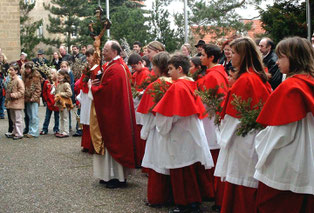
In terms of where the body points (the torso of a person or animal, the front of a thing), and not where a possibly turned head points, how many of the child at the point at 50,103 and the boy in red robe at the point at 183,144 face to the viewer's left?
1

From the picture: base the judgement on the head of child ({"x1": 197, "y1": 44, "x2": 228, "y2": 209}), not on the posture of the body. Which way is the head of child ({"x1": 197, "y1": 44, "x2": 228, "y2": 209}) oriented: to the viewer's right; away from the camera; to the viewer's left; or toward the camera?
to the viewer's left

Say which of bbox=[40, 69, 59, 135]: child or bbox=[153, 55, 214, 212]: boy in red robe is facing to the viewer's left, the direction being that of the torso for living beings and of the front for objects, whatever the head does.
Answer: the boy in red robe

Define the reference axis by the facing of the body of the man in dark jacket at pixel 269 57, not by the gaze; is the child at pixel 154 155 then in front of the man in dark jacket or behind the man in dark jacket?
in front

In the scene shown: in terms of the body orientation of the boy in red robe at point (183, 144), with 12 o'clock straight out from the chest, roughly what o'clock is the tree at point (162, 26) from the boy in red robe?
The tree is roughly at 3 o'clock from the boy in red robe.

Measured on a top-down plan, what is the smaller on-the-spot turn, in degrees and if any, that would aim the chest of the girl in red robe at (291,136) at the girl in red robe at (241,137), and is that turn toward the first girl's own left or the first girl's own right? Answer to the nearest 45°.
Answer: approximately 45° to the first girl's own right

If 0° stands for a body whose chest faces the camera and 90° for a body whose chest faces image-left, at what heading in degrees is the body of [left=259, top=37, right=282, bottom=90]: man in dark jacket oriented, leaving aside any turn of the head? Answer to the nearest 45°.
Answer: approximately 45°

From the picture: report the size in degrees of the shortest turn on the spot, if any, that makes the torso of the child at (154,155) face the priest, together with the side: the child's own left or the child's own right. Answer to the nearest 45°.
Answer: approximately 45° to the child's own right

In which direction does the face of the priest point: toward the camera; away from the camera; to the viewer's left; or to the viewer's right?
to the viewer's left

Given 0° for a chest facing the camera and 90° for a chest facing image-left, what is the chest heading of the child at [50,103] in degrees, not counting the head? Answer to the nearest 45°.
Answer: approximately 315°

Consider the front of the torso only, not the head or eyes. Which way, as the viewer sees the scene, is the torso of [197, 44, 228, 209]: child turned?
to the viewer's left

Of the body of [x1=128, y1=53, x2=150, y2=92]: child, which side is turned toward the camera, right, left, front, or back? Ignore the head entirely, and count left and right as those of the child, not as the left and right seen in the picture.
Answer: left

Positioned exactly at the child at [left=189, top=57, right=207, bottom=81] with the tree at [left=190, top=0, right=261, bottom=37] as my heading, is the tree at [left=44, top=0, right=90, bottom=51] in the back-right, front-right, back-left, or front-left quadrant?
front-left

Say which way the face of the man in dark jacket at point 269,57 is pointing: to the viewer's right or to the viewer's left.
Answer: to the viewer's left
